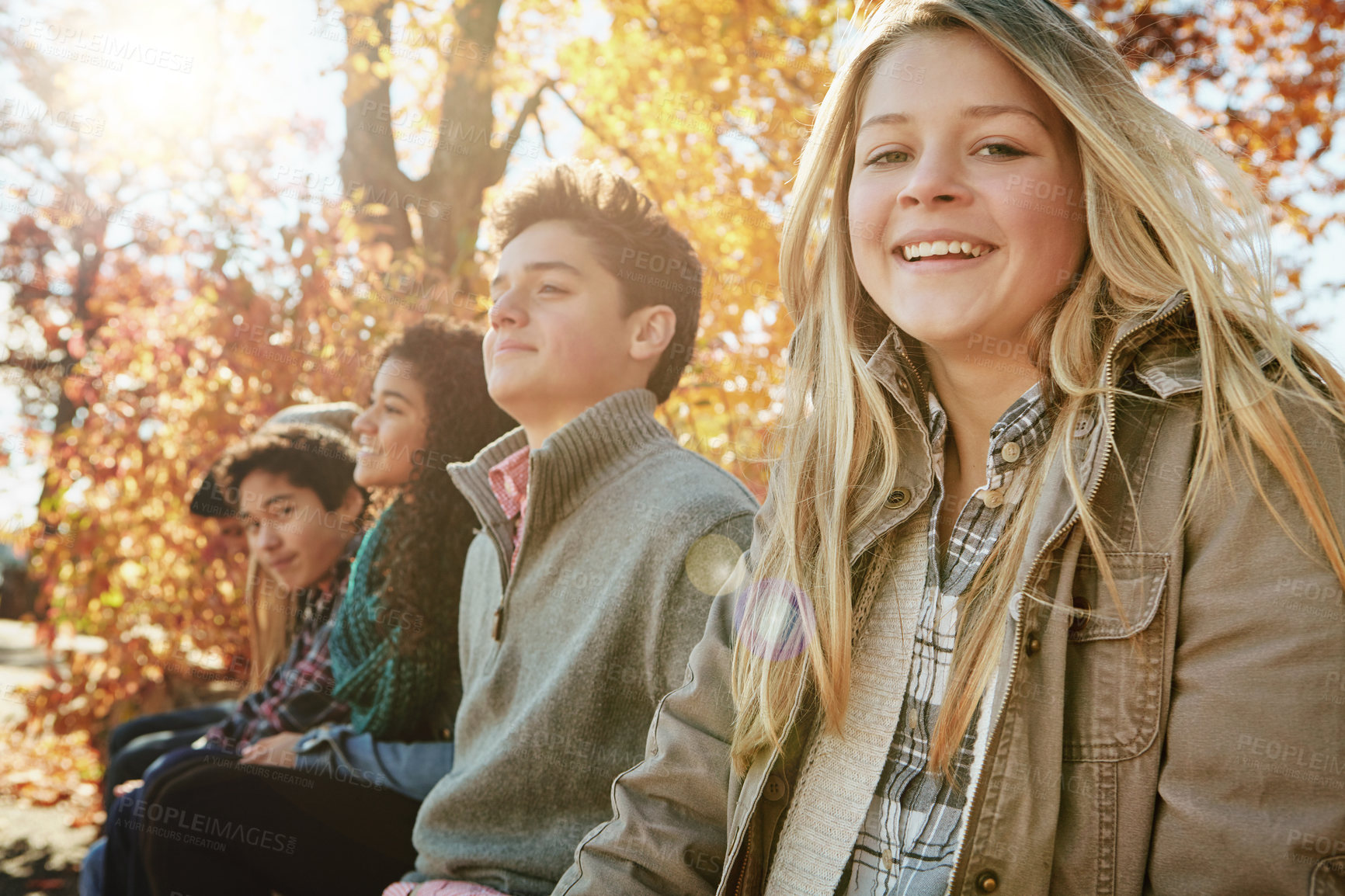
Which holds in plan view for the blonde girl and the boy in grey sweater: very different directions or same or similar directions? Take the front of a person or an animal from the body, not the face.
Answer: same or similar directions

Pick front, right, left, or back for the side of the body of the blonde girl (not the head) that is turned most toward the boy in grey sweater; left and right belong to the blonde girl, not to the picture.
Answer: right

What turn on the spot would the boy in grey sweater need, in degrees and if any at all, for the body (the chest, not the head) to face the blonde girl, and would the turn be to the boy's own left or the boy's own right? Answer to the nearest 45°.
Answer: approximately 90° to the boy's own left

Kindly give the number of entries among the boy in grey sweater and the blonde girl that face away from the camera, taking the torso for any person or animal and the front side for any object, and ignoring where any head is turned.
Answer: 0

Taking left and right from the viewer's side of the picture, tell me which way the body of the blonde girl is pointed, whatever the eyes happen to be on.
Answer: facing the viewer and to the left of the viewer
